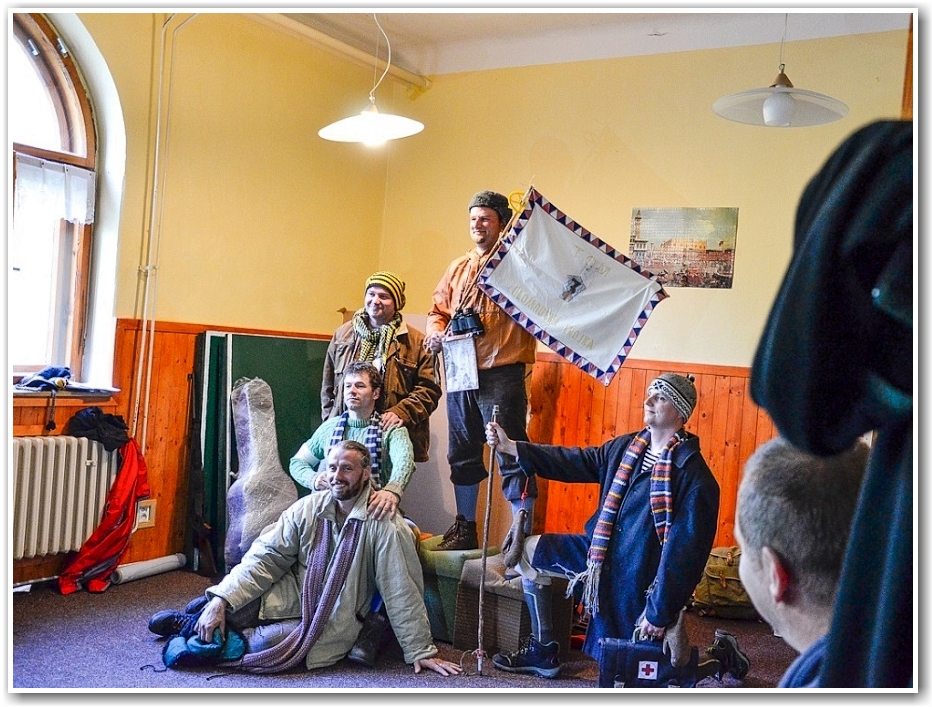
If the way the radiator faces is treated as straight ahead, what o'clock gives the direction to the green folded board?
The green folded board is roughly at 10 o'clock from the radiator.

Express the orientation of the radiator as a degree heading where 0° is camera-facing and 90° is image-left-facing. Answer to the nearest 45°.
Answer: approximately 315°

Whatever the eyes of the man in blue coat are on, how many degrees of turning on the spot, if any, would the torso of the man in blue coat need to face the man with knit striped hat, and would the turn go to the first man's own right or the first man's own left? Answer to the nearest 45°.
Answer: approximately 90° to the first man's own right

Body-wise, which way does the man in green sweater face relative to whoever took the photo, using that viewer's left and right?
facing the viewer and to the left of the viewer

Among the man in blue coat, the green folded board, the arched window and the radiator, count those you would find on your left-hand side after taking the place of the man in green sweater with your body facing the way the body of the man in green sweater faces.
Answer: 1

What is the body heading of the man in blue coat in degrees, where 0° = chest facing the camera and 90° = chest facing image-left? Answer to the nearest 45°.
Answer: approximately 45°

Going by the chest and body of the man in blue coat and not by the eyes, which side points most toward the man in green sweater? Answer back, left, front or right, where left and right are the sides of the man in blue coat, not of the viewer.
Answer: right

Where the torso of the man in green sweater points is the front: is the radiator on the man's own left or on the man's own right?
on the man's own right

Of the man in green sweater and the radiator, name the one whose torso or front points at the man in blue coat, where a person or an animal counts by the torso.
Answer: the radiator

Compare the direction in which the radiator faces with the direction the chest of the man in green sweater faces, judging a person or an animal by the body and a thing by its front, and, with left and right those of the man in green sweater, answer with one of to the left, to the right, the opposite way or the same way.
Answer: to the left

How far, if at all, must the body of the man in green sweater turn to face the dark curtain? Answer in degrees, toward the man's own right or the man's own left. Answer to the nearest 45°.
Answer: approximately 45° to the man's own left

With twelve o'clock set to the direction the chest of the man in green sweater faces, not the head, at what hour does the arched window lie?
The arched window is roughly at 2 o'clock from the man in green sweater.

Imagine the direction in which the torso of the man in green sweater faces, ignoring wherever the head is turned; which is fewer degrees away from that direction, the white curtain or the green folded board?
the white curtain

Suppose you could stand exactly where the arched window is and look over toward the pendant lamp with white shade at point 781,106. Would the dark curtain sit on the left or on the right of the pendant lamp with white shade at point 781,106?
right

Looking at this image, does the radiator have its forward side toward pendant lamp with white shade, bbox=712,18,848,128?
yes

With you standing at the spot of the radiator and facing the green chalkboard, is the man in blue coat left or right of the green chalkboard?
right

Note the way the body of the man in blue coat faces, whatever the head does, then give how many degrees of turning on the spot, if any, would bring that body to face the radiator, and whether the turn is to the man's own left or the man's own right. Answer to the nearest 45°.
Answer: approximately 45° to the man's own right
